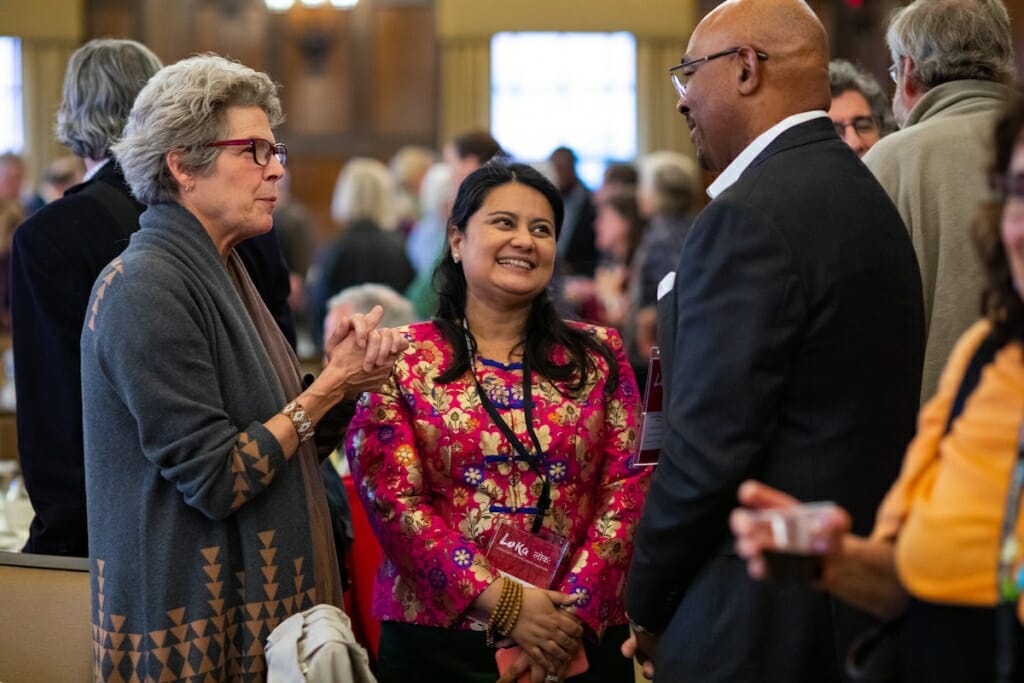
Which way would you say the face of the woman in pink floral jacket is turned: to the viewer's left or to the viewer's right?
to the viewer's right

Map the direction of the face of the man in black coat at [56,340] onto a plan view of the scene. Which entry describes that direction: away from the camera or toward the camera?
away from the camera

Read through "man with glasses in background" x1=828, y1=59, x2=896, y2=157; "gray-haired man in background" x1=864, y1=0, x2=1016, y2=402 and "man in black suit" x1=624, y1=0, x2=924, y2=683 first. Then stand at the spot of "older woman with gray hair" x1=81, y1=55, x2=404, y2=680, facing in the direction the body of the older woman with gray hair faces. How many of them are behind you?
0

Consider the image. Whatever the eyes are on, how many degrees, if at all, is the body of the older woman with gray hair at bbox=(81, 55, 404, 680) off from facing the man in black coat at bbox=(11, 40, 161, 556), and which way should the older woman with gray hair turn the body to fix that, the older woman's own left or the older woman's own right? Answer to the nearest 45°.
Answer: approximately 135° to the older woman's own left

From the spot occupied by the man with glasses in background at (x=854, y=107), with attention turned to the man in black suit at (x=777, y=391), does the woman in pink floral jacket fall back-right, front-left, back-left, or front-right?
front-right

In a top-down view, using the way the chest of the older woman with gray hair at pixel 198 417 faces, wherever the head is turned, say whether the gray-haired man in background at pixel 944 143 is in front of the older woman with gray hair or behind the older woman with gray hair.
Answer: in front

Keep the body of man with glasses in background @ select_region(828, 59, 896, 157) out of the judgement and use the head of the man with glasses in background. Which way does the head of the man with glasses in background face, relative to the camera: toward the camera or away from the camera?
toward the camera

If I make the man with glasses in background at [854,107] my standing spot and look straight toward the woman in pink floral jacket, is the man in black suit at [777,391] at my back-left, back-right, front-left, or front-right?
front-left

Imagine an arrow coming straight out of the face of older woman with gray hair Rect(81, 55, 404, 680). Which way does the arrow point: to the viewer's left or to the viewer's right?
to the viewer's right

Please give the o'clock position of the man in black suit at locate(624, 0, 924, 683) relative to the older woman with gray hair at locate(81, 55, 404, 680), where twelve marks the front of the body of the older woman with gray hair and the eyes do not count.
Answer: The man in black suit is roughly at 1 o'clock from the older woman with gray hair.

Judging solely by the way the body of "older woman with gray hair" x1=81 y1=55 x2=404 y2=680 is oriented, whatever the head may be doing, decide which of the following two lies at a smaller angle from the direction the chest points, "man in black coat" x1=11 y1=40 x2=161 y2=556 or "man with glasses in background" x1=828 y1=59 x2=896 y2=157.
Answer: the man with glasses in background

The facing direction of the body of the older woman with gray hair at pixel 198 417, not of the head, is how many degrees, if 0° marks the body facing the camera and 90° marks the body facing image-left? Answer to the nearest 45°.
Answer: approximately 270°

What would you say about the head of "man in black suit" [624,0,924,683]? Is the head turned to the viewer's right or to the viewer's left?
to the viewer's left

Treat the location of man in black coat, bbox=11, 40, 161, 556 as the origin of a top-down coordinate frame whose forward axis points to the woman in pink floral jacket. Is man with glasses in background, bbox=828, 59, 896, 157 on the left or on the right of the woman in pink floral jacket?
left
